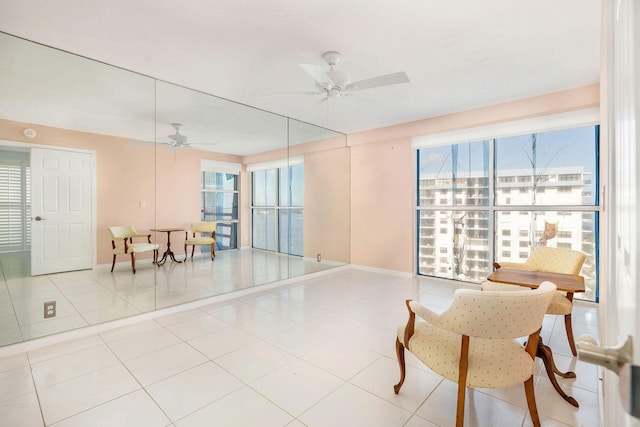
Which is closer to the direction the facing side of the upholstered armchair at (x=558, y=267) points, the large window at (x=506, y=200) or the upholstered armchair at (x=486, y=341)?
the upholstered armchair

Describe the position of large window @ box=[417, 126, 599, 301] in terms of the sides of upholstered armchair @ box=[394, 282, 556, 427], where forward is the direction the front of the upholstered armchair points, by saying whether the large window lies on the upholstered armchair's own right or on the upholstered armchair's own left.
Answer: on the upholstered armchair's own right

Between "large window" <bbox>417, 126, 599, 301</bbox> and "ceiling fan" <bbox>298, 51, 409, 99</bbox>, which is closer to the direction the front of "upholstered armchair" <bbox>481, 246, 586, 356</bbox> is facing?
the ceiling fan

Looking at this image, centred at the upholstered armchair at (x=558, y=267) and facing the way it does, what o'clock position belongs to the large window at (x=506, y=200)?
The large window is roughly at 4 o'clock from the upholstered armchair.

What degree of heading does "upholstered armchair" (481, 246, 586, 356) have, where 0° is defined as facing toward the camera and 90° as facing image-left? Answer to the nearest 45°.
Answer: approximately 45°
